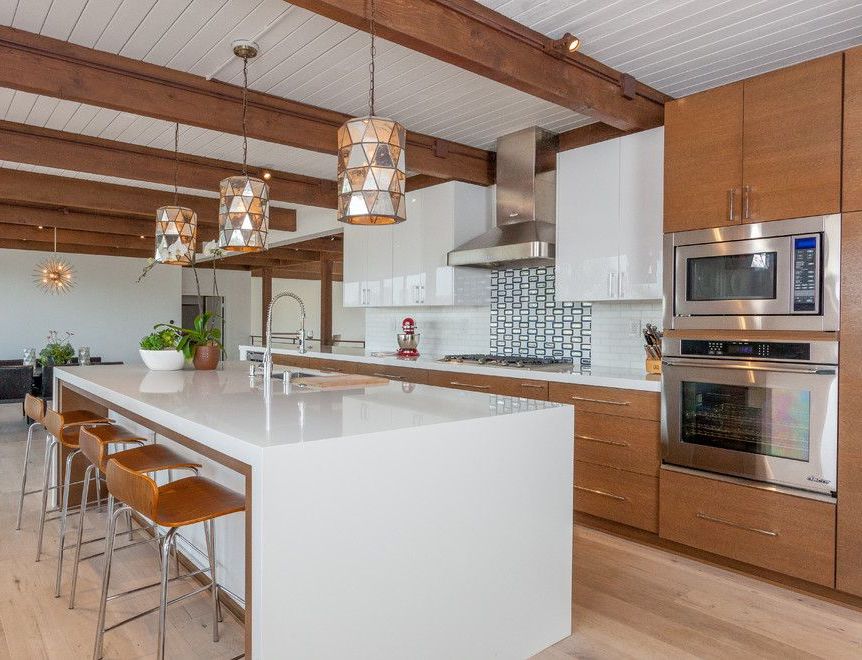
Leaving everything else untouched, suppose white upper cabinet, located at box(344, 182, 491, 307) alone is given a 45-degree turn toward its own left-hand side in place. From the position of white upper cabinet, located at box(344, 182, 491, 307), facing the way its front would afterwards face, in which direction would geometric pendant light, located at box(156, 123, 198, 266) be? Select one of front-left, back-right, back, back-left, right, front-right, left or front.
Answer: front-right

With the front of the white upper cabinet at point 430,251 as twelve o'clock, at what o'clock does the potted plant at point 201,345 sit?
The potted plant is roughly at 12 o'clock from the white upper cabinet.

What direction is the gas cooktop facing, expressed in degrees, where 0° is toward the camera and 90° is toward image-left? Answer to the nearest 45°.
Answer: approximately 45°

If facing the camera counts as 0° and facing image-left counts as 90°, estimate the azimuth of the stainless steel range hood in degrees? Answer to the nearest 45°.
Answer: approximately 45°

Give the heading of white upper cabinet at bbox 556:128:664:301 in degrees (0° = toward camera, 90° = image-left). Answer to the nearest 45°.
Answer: approximately 45°

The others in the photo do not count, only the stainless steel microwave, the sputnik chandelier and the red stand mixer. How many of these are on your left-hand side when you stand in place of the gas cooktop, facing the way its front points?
1

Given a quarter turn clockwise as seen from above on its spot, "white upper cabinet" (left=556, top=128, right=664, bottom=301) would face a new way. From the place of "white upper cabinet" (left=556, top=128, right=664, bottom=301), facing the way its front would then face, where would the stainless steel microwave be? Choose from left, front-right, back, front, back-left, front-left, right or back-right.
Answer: back

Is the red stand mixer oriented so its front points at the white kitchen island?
yes

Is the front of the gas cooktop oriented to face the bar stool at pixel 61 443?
yes

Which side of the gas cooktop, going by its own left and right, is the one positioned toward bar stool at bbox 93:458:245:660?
front

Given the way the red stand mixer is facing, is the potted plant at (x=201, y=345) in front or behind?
in front

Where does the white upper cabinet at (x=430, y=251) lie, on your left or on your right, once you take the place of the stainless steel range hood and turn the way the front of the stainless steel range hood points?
on your right
